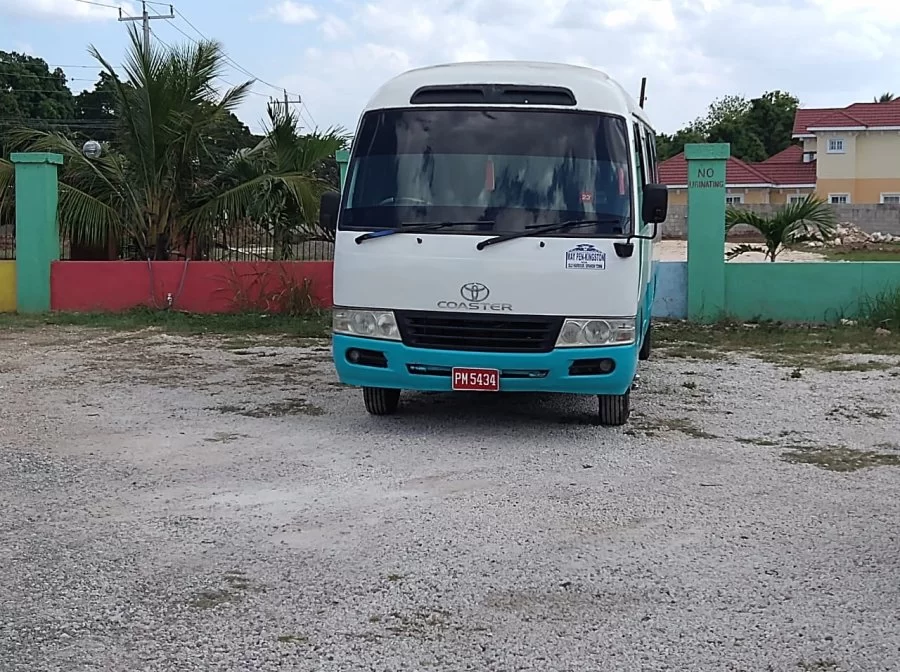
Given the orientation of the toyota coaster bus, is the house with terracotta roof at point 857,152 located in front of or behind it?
behind

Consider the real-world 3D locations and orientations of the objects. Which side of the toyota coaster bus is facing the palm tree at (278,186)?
back

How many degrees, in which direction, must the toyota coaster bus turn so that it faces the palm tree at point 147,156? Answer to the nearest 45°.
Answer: approximately 135° to its right

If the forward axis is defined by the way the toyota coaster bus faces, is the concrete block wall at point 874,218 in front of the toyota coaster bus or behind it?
behind

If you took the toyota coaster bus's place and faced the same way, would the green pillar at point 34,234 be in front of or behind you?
behind

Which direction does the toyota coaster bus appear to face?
toward the camera
